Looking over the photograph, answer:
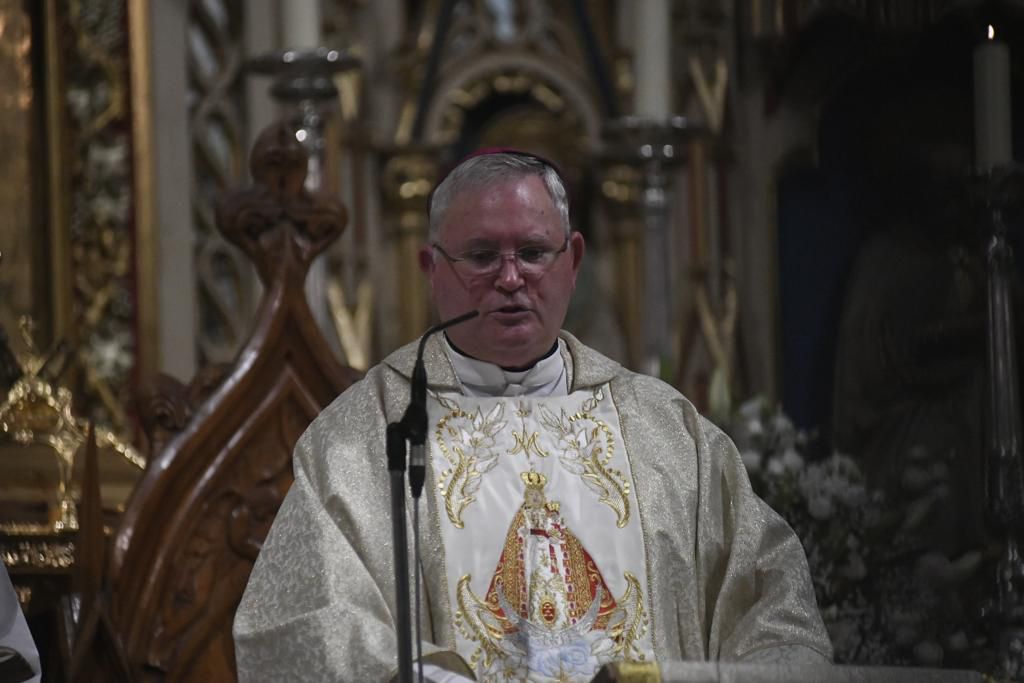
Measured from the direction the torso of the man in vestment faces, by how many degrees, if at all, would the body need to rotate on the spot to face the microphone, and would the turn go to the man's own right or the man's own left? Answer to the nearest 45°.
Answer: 0° — they already face it

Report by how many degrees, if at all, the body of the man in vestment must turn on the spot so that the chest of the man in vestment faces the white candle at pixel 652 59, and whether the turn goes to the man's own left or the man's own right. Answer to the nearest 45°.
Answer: approximately 180°

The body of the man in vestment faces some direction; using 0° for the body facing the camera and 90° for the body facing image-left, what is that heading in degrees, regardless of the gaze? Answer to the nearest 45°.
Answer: approximately 0°

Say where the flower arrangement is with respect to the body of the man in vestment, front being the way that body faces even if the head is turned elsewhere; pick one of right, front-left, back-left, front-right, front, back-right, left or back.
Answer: back-left
